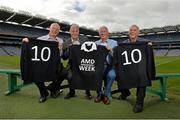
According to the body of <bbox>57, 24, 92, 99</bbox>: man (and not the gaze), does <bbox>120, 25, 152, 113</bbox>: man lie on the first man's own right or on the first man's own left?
on the first man's own left

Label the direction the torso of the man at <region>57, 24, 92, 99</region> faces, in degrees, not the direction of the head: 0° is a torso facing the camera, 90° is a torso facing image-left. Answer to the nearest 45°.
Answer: approximately 0°
